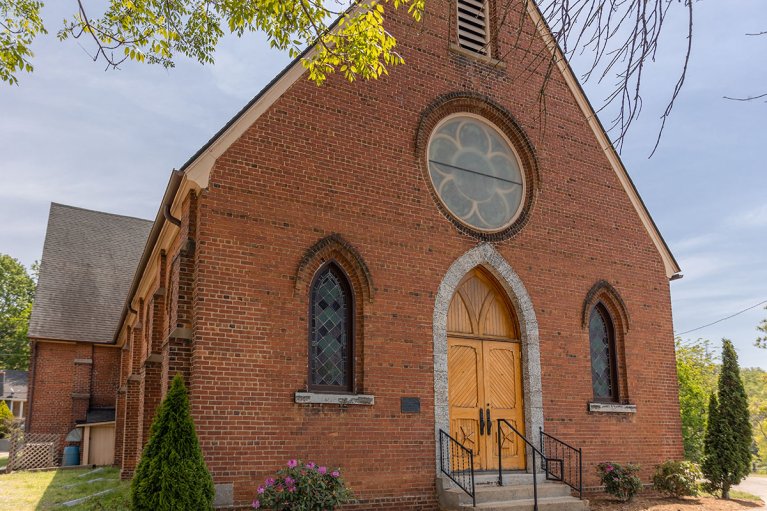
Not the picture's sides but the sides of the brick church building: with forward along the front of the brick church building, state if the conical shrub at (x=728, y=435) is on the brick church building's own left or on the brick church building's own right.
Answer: on the brick church building's own left

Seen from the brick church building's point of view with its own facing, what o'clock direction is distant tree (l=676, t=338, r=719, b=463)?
The distant tree is roughly at 9 o'clock from the brick church building.

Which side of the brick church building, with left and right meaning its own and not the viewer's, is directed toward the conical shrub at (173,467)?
right

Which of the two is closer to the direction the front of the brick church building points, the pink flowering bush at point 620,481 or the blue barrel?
the pink flowering bush

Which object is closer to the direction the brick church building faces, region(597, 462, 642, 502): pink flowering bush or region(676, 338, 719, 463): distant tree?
the pink flowering bush

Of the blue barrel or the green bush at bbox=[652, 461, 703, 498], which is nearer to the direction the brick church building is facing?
the green bush

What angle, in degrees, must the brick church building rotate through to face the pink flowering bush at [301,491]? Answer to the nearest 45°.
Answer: approximately 90° to its right

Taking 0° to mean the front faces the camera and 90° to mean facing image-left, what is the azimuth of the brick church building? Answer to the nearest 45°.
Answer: approximately 315°
